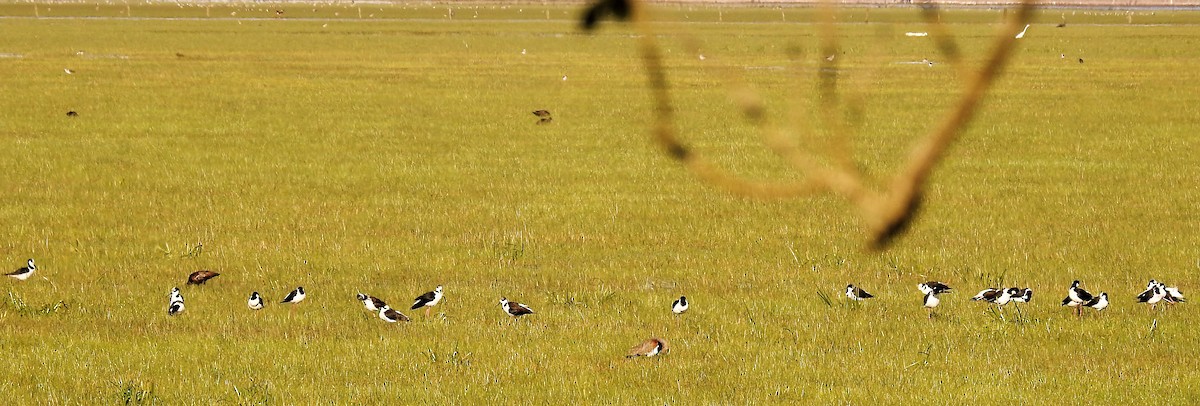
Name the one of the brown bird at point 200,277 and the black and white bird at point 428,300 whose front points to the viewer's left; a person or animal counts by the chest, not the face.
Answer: the brown bird at point 200,277

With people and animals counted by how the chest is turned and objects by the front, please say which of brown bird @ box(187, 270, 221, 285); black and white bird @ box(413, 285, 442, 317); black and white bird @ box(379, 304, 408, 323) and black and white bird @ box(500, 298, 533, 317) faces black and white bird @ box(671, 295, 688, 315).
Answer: black and white bird @ box(413, 285, 442, 317)

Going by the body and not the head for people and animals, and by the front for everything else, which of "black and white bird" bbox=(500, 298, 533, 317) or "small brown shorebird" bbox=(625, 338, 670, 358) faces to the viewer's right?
"small brown shorebird" bbox=(625, 338, 670, 358)

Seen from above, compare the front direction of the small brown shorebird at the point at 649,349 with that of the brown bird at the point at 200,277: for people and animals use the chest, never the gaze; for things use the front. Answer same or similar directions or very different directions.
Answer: very different directions

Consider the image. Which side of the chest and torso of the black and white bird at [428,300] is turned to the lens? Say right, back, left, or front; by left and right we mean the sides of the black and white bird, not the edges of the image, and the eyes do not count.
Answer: right

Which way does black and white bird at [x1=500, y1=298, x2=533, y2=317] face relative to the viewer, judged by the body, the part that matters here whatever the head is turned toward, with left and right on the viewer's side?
facing to the left of the viewer
